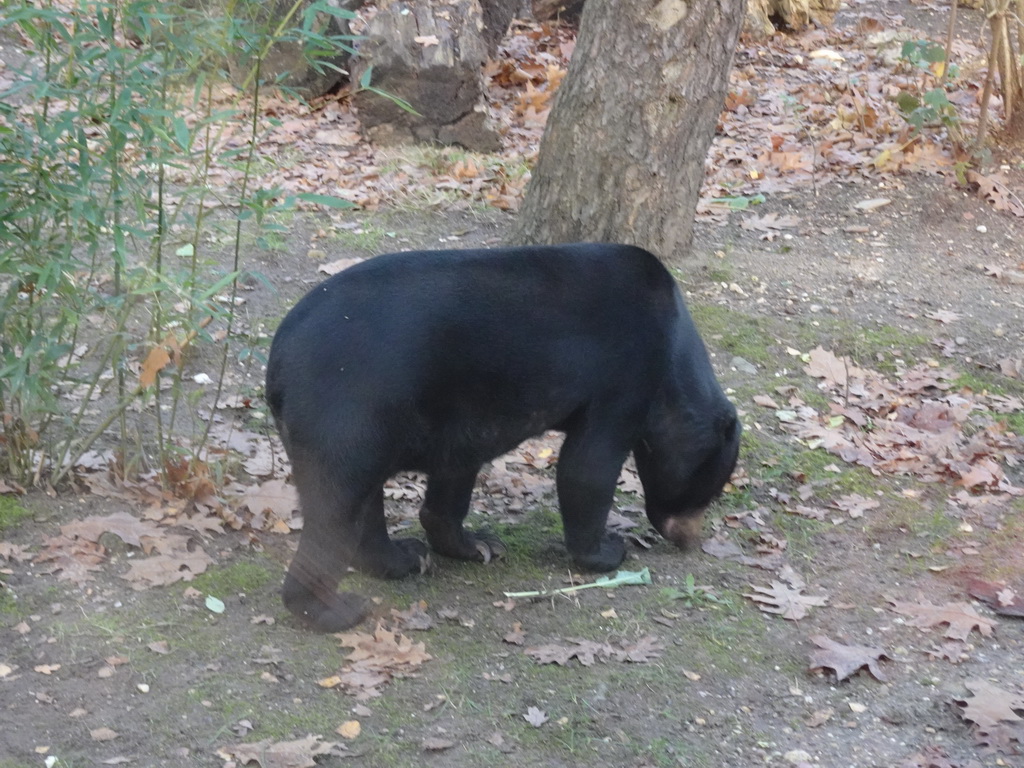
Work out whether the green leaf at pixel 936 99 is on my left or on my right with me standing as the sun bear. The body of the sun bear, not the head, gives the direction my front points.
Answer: on my left

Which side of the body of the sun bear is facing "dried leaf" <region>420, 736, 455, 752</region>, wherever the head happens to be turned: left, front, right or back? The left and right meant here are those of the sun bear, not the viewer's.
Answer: right

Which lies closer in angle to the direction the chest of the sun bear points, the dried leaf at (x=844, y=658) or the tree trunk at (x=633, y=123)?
the dried leaf

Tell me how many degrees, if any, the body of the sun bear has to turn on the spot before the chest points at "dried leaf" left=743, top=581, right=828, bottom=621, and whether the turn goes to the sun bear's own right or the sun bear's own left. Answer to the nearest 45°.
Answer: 0° — it already faces it

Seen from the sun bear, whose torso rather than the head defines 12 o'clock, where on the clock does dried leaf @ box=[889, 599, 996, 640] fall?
The dried leaf is roughly at 12 o'clock from the sun bear.

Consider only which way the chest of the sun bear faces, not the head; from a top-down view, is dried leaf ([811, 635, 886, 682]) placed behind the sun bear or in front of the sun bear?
in front

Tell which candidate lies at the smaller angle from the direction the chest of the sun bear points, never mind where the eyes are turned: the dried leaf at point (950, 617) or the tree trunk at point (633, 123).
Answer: the dried leaf

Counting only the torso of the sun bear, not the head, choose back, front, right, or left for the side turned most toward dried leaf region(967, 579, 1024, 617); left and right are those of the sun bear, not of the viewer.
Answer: front

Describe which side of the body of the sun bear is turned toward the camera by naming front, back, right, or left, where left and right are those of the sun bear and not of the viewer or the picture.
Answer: right

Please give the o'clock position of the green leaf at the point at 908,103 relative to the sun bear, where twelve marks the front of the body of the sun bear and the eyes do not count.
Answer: The green leaf is roughly at 10 o'clock from the sun bear.

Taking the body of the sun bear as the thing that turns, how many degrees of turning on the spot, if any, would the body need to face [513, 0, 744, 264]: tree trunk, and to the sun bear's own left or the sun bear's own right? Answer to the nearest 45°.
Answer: approximately 90° to the sun bear's own left

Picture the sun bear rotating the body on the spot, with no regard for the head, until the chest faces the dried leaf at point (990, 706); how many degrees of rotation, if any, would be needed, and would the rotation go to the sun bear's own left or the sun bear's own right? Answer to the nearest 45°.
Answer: approximately 45° to the sun bear's own right
